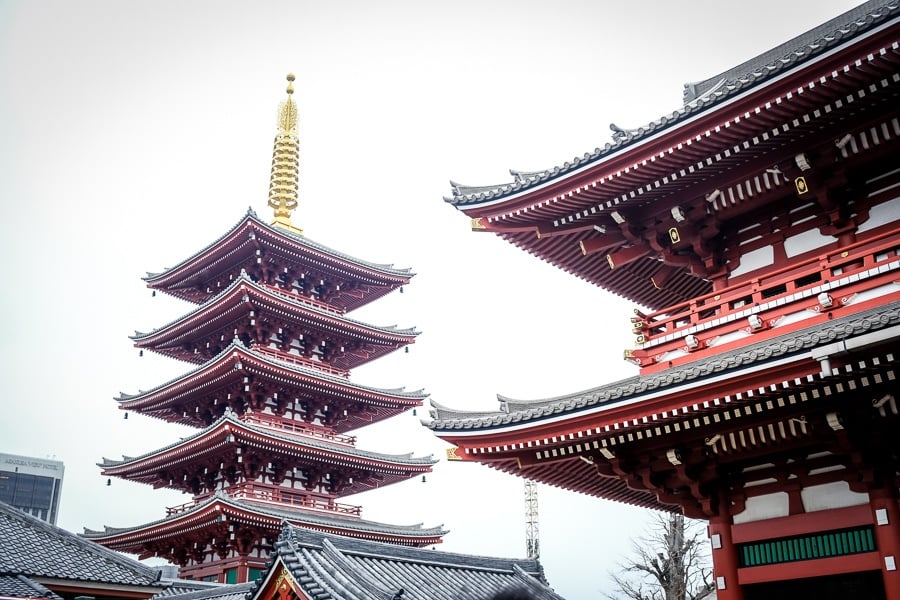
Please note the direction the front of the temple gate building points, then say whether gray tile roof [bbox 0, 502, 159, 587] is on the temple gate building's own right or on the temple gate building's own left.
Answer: on the temple gate building's own right

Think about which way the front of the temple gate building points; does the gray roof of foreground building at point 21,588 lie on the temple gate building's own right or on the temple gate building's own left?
on the temple gate building's own right
